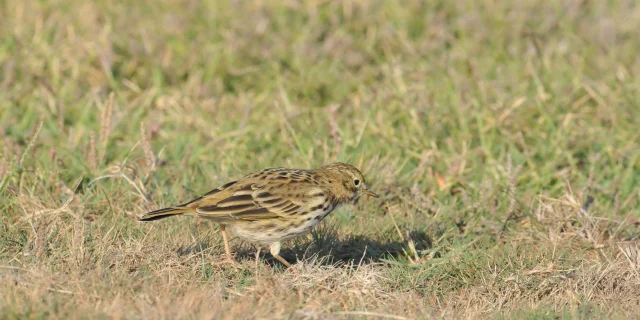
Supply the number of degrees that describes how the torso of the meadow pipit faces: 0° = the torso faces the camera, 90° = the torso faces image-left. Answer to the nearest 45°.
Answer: approximately 270°
